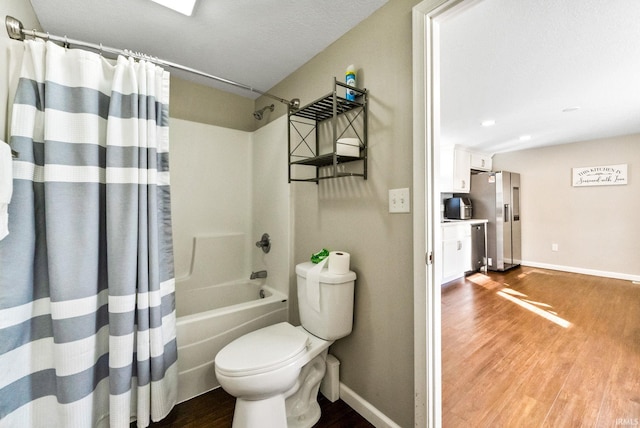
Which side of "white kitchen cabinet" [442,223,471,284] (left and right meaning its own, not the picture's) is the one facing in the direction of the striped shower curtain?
right

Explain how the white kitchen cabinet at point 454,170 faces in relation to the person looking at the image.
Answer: facing the viewer and to the right of the viewer

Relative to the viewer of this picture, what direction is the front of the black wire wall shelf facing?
facing the viewer and to the left of the viewer

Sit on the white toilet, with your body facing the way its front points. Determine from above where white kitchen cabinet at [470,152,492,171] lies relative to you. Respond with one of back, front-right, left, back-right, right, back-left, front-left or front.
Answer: back

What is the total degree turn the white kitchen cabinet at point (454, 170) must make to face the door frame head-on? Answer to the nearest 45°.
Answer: approximately 45° to its right

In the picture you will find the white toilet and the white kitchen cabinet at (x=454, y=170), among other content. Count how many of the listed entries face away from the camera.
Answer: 0

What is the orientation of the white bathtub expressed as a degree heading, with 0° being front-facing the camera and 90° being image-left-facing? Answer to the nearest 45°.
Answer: approximately 315°

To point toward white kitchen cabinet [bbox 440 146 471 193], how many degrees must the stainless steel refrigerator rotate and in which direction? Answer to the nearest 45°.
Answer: approximately 90° to its right

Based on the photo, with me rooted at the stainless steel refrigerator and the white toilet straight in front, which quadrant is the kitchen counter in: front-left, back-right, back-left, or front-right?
front-right

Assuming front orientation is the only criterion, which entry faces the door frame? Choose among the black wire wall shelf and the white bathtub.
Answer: the white bathtub

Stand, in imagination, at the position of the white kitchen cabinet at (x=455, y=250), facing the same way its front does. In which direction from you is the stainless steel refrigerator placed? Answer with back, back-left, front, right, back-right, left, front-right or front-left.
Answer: left

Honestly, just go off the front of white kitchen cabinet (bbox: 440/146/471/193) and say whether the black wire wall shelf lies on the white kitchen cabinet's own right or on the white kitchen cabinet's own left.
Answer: on the white kitchen cabinet's own right

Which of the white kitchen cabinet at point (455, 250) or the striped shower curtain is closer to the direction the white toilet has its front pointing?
the striped shower curtain

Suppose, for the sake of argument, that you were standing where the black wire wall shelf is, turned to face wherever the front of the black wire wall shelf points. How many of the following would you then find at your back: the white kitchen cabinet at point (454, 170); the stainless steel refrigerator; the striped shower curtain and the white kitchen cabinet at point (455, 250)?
3

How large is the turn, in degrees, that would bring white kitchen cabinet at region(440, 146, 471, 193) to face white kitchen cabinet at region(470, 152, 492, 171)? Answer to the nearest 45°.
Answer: approximately 90° to its left

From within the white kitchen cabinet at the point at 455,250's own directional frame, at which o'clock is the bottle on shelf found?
The bottle on shelf is roughly at 2 o'clock from the white kitchen cabinet.
